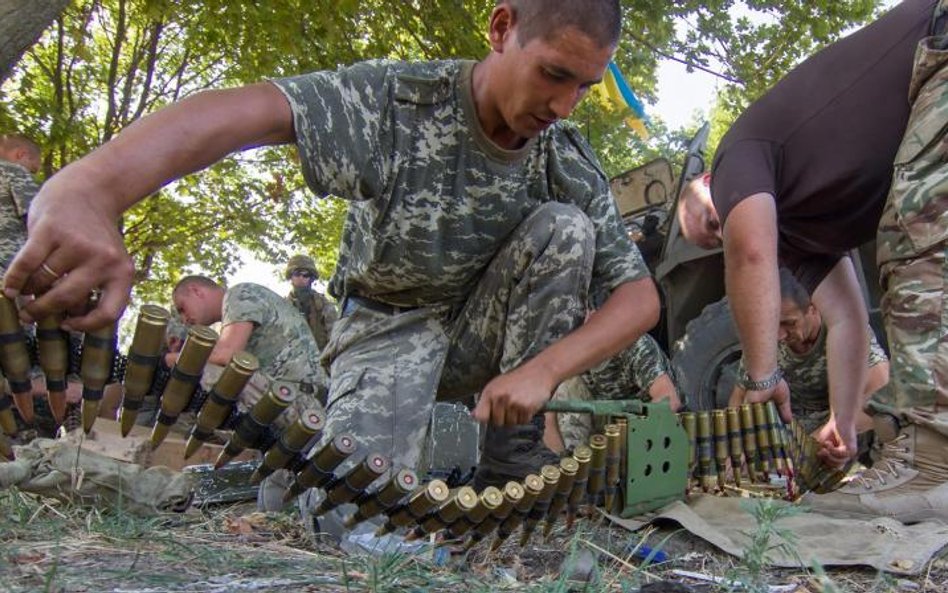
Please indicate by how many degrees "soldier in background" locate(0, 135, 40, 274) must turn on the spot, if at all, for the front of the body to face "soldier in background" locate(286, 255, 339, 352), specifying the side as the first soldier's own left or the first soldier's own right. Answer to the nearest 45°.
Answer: approximately 45° to the first soldier's own left

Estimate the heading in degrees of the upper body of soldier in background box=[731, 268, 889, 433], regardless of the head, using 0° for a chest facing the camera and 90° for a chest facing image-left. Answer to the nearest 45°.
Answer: approximately 45°

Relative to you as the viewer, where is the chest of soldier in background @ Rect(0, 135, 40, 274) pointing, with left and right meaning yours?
facing to the right of the viewer

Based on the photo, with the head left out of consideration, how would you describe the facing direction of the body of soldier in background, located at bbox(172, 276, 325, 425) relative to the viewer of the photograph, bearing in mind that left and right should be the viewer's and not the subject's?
facing to the left of the viewer

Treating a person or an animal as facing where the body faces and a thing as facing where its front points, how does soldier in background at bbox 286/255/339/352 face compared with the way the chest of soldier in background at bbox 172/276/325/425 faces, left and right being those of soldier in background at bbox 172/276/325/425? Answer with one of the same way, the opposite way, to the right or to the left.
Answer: to the left

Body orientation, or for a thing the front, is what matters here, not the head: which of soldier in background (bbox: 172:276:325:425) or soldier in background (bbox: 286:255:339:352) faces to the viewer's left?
soldier in background (bbox: 172:276:325:425)

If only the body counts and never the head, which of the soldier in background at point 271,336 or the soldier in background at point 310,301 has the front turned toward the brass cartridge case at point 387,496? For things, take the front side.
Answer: the soldier in background at point 310,301
